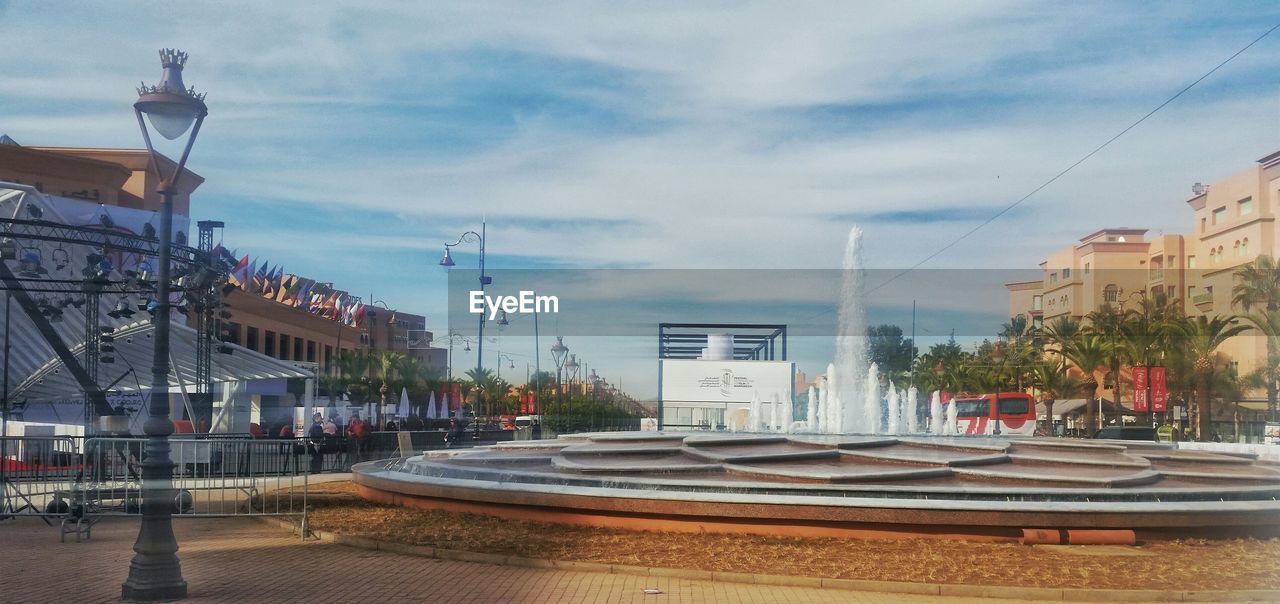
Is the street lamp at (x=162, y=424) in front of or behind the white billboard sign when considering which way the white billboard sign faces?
in front

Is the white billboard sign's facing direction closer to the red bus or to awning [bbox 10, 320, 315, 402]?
the awning

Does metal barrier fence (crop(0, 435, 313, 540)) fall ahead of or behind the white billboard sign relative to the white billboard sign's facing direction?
ahead

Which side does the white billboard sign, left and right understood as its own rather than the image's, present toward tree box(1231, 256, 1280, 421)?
left

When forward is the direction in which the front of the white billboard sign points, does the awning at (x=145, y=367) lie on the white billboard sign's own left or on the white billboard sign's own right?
on the white billboard sign's own right

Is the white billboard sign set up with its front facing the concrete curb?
yes

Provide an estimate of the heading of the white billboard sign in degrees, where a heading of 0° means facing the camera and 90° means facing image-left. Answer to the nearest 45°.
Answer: approximately 0°

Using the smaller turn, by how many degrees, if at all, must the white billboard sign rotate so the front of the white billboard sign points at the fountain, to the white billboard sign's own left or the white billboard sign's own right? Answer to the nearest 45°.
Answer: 0° — it already faces it

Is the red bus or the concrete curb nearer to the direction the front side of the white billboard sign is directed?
the concrete curb

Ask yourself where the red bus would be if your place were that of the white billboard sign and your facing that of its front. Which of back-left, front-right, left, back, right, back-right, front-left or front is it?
back-left
